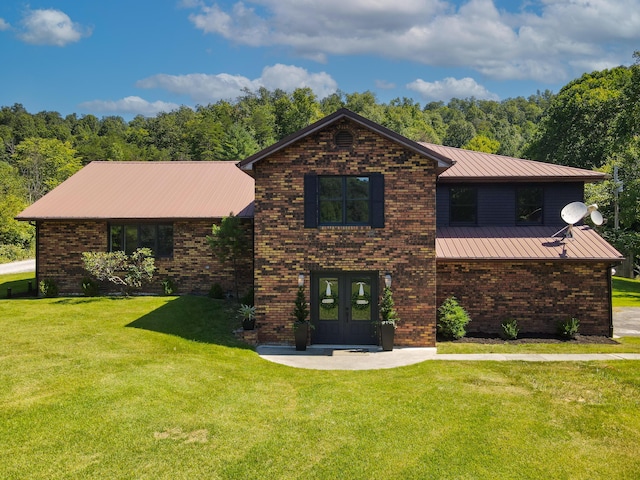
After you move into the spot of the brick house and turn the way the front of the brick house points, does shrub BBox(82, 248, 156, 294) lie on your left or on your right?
on your right

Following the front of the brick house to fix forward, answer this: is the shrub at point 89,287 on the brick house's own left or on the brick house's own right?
on the brick house's own right

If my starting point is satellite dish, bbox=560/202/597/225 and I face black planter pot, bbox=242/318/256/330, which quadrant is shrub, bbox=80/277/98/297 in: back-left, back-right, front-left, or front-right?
front-right

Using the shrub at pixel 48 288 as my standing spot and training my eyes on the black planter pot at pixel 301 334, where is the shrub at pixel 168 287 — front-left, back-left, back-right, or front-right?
front-left

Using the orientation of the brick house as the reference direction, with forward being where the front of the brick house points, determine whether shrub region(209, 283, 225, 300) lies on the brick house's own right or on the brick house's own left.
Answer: on the brick house's own right

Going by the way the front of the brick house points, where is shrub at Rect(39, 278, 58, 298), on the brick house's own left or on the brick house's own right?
on the brick house's own right

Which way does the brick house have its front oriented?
toward the camera

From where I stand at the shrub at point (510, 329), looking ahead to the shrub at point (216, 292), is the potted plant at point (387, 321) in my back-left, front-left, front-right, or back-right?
front-left

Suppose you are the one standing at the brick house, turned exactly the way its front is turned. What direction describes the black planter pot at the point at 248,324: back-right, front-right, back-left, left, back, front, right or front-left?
right

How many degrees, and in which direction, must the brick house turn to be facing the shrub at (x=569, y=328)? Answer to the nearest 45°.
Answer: approximately 90° to its left

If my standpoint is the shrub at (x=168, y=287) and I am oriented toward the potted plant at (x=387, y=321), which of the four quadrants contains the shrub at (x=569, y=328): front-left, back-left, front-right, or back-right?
front-left
